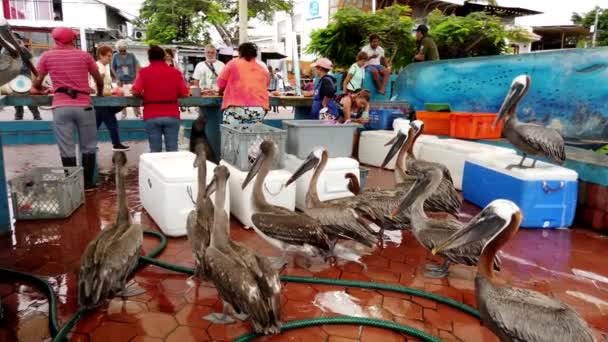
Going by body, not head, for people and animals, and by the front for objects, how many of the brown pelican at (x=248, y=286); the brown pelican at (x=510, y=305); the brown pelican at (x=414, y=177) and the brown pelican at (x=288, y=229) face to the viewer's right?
0

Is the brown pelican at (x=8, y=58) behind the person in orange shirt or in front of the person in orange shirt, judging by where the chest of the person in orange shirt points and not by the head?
behind

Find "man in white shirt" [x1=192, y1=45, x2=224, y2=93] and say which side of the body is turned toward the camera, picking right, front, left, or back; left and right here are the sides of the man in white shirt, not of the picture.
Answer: front

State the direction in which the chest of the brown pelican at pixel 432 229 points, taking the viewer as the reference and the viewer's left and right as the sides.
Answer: facing to the left of the viewer

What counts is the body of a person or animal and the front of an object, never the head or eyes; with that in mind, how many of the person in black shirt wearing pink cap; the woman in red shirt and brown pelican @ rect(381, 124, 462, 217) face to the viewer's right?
0

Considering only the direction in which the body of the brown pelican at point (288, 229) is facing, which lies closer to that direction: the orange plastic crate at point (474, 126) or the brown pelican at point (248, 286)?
the brown pelican

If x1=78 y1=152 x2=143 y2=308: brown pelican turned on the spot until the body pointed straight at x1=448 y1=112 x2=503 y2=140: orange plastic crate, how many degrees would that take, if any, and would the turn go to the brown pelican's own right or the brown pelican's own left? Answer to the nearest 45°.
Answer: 0° — it already faces it

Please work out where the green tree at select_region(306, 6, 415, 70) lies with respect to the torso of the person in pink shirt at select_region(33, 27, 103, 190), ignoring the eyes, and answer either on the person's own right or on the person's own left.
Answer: on the person's own right

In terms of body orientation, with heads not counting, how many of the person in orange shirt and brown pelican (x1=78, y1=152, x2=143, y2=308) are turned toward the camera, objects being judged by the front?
0

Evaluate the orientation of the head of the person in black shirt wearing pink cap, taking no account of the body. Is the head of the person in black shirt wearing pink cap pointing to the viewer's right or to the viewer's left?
to the viewer's left

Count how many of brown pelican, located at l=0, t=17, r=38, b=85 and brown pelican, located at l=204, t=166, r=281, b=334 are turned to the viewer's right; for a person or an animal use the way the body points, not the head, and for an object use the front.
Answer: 1

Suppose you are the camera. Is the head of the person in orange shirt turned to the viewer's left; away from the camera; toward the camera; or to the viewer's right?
away from the camera

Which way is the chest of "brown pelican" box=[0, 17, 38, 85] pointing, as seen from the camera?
to the viewer's right

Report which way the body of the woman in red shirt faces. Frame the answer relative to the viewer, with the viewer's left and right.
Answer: facing away from the viewer
